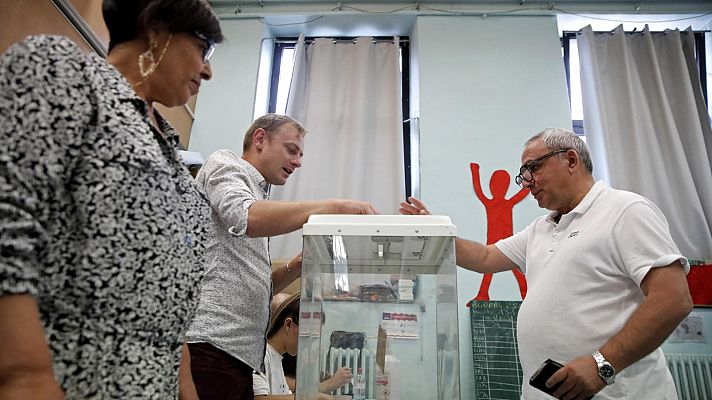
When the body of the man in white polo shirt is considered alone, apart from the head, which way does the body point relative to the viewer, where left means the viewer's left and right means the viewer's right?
facing the viewer and to the left of the viewer

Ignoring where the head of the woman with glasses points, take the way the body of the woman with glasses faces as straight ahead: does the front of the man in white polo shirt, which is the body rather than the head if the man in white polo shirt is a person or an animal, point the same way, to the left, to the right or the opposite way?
the opposite way

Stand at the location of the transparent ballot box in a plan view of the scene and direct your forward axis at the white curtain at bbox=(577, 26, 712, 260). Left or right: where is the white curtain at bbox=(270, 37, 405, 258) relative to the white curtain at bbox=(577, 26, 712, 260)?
left

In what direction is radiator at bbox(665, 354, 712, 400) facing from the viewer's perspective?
toward the camera

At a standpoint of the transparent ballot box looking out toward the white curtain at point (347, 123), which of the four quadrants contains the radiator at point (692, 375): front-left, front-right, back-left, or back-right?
front-right

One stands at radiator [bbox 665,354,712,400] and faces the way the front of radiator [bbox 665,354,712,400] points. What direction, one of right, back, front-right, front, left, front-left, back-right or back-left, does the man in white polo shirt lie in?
front

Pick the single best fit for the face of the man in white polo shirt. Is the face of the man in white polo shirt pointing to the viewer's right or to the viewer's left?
to the viewer's left

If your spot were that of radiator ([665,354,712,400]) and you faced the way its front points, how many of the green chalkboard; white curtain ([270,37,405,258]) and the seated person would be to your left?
0

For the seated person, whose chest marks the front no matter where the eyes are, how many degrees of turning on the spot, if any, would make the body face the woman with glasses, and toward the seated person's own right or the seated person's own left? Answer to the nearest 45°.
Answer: approximately 90° to the seated person's own right

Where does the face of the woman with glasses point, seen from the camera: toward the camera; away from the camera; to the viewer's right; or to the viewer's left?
to the viewer's right

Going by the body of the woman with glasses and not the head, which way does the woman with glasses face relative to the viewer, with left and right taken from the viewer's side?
facing to the right of the viewer

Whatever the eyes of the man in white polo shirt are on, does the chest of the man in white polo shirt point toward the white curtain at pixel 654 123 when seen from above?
no

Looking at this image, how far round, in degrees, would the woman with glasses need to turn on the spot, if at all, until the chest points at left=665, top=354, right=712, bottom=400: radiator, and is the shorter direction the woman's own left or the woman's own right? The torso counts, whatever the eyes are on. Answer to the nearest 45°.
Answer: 0° — they already face it

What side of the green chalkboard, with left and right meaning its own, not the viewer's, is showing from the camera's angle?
front

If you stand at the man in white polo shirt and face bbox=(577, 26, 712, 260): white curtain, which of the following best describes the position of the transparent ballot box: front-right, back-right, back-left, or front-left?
back-left
